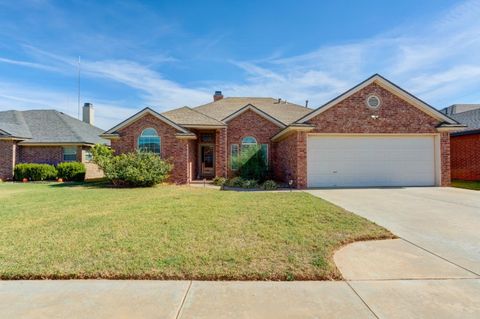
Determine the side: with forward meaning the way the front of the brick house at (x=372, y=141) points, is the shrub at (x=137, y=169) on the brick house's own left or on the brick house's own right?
on the brick house's own right

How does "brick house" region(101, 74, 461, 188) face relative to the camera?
toward the camera

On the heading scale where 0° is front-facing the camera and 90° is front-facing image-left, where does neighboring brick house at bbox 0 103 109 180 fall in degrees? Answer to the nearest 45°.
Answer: approximately 0°

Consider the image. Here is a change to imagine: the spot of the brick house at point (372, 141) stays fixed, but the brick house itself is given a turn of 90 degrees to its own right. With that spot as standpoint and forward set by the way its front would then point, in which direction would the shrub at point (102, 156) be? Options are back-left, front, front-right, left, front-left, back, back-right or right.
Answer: front

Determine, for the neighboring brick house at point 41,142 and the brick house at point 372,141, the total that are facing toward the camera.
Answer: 2

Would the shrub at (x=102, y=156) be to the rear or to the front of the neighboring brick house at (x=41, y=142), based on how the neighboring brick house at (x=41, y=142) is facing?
to the front

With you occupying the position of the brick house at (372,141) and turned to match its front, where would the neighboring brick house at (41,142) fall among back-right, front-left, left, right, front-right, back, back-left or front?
right

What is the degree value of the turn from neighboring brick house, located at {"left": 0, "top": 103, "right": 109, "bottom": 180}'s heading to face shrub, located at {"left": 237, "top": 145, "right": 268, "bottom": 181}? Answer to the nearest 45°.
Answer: approximately 45° to its left

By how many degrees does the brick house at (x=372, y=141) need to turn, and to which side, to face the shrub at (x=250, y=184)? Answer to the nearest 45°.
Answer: approximately 90° to its right

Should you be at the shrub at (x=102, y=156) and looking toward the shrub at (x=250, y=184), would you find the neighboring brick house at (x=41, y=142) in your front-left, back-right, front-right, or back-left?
back-left

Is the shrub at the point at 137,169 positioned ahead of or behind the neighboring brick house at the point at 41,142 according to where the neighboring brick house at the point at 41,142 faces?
ahead
